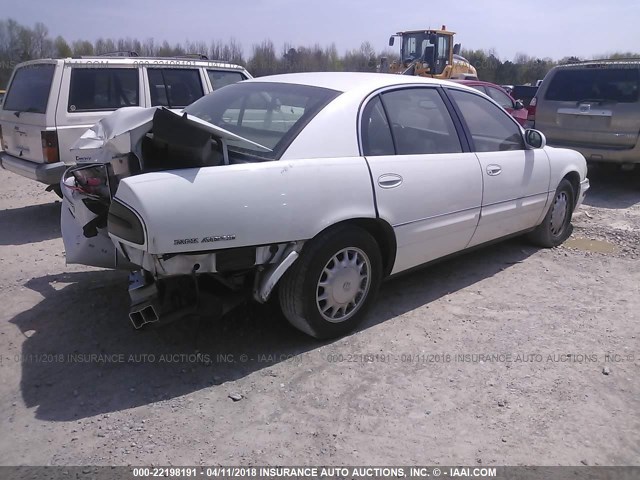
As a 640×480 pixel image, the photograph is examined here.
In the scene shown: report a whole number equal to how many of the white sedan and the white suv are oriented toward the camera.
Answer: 0

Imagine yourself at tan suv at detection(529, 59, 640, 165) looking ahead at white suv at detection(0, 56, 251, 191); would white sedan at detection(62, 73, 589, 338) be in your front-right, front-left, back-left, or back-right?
front-left

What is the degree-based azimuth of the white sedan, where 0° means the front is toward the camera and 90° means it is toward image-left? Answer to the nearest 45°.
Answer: approximately 225°

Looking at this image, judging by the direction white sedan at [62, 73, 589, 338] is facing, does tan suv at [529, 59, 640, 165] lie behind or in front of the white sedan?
in front

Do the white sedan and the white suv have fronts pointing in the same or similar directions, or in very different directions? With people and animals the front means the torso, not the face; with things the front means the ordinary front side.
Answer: same or similar directions

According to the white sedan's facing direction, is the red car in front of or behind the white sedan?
in front

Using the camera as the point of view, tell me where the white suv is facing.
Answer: facing away from the viewer and to the right of the viewer

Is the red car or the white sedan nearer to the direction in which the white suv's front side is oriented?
the red car

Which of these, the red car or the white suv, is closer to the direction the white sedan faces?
the red car
